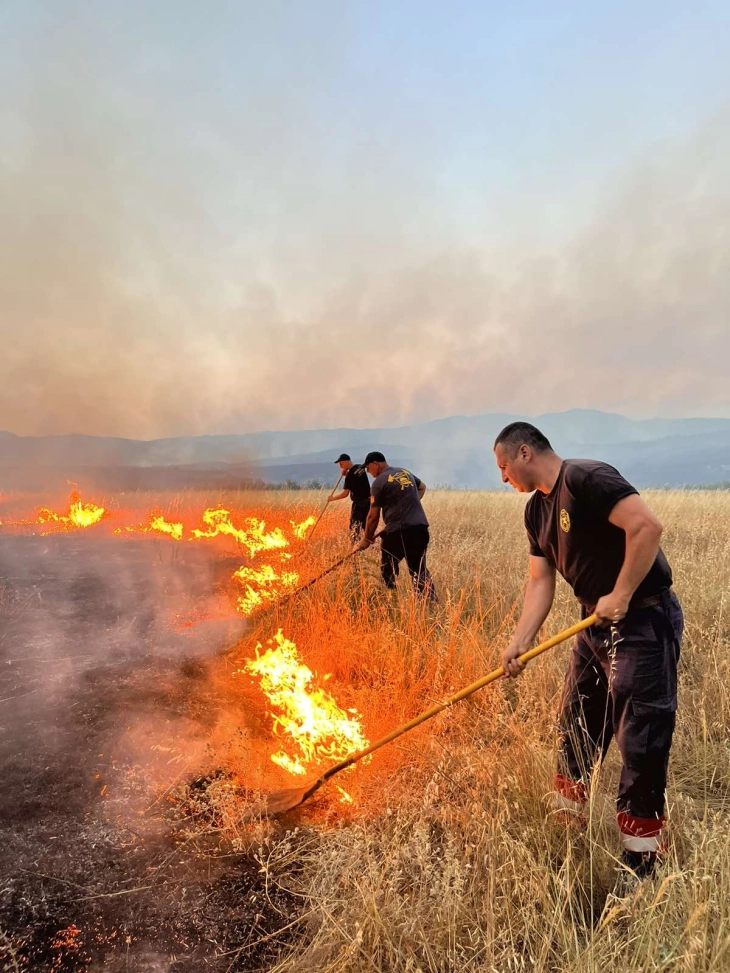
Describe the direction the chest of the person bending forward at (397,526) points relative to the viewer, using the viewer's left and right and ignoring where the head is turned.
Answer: facing away from the viewer and to the left of the viewer

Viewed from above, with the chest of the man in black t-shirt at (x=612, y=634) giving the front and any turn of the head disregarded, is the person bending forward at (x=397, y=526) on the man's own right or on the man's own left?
on the man's own right

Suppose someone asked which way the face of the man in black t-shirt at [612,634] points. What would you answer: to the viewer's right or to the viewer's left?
to the viewer's left

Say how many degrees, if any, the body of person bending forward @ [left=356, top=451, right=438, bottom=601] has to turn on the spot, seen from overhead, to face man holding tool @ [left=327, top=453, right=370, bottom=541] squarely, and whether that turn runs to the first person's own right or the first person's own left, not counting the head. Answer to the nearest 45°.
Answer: approximately 45° to the first person's own right

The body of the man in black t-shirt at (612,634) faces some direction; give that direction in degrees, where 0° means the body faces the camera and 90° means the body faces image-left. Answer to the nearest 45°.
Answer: approximately 45°

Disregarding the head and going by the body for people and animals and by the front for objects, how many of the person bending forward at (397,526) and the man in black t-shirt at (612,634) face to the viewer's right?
0

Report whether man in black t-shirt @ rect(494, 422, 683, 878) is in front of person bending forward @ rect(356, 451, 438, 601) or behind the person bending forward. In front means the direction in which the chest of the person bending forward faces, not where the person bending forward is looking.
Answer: behind

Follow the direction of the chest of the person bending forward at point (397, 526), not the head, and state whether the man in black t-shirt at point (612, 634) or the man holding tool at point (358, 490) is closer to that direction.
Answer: the man holding tool
